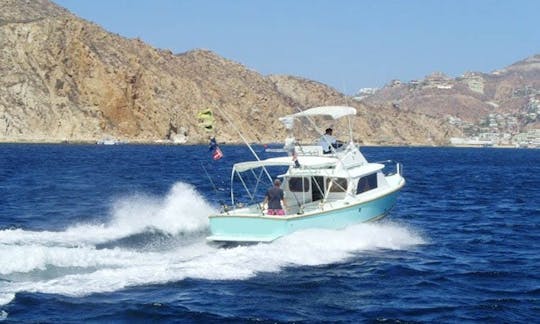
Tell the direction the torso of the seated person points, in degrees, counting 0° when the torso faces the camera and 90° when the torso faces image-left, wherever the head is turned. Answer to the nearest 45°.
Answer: approximately 225°

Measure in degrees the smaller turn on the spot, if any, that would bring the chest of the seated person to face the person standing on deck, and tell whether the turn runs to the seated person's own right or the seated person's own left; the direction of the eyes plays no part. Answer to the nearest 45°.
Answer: approximately 180°

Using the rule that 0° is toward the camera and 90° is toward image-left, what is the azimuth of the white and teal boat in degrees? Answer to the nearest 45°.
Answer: approximately 225°
